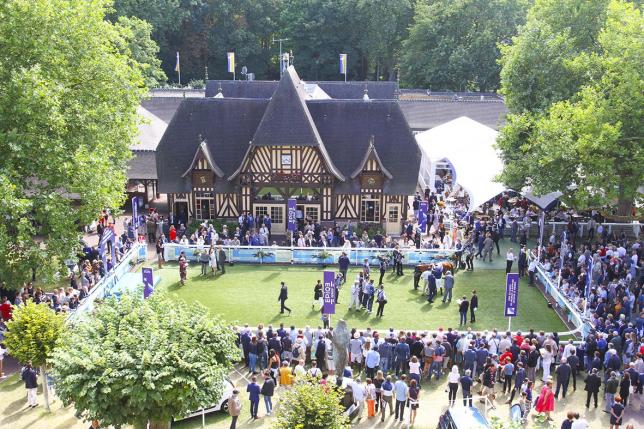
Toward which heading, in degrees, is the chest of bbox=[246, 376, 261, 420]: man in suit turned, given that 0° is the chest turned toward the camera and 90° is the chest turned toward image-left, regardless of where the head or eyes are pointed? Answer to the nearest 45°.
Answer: approximately 180°

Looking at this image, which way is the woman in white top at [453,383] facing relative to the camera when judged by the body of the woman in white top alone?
away from the camera

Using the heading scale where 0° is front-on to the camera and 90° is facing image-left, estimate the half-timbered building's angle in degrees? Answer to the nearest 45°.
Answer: approximately 0°

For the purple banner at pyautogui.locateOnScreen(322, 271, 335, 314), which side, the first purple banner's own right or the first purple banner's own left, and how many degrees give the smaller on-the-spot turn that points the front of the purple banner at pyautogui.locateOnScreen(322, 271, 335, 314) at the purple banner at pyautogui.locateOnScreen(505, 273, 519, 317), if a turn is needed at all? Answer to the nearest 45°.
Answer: approximately 90° to the first purple banner's own left

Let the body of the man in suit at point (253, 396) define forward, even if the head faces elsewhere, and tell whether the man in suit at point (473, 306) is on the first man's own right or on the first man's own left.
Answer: on the first man's own right

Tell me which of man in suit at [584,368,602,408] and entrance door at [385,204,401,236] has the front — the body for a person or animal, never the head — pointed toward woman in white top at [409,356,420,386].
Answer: the entrance door

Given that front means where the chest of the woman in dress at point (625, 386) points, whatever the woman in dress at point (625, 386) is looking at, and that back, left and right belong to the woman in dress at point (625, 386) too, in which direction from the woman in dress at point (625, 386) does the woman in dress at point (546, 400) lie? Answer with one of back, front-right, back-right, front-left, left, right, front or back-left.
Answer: back-left

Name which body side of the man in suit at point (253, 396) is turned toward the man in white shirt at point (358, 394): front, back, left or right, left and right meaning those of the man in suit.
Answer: right
